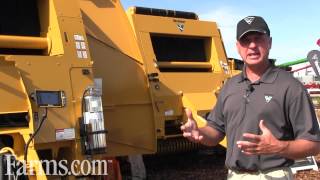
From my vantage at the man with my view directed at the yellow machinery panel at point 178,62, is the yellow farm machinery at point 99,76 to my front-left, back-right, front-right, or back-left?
front-left

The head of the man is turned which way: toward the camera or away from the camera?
toward the camera

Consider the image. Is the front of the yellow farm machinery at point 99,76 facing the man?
no
